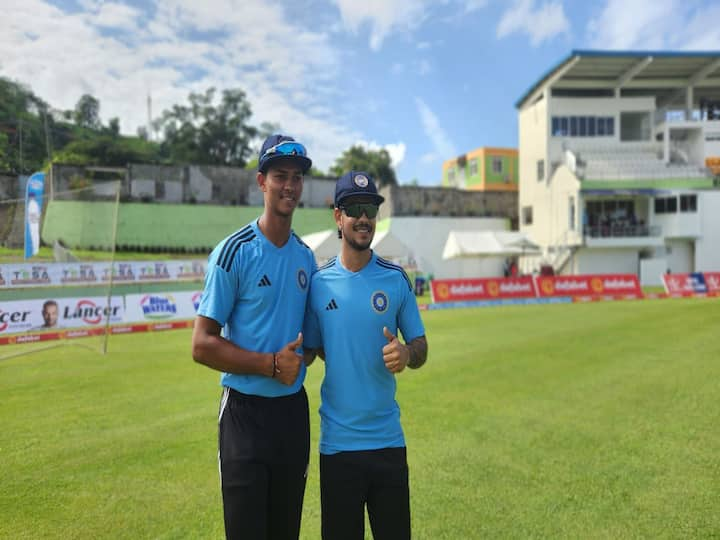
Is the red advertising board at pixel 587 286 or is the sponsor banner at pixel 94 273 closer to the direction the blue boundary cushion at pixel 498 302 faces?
the sponsor banner

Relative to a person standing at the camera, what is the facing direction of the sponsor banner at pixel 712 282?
facing the viewer

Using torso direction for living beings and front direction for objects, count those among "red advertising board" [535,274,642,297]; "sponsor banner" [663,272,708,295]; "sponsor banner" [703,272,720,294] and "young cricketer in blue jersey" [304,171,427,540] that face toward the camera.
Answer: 4

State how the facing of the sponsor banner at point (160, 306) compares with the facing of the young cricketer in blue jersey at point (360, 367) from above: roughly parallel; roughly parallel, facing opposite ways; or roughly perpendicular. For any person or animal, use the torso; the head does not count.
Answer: roughly parallel

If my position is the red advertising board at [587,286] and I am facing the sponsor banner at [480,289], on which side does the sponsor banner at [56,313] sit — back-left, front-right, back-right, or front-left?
front-left

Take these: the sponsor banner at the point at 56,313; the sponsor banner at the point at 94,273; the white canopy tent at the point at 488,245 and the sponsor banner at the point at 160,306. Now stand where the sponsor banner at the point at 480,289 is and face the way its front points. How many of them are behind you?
1

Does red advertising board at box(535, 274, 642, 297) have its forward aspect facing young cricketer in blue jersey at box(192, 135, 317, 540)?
yes

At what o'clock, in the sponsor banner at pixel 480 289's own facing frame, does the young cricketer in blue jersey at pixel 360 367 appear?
The young cricketer in blue jersey is roughly at 12 o'clock from the sponsor banner.

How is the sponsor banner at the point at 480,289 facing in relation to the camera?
toward the camera

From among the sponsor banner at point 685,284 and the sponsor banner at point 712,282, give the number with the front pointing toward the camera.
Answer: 2

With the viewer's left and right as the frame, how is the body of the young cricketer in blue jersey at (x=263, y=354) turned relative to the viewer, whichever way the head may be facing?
facing the viewer and to the right of the viewer

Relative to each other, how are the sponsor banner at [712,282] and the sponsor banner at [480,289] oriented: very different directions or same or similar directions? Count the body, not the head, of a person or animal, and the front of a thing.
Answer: same or similar directions

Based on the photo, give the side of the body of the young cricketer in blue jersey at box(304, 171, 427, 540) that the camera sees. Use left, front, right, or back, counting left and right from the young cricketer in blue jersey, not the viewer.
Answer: front

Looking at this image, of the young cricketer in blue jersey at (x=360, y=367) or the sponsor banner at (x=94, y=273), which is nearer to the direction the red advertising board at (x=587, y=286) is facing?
the young cricketer in blue jersey

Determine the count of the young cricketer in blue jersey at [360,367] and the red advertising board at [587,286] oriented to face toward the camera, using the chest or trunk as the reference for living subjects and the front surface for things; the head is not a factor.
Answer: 2

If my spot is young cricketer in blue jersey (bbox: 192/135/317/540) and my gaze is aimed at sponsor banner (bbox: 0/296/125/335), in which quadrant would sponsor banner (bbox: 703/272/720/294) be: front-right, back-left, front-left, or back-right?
front-right
